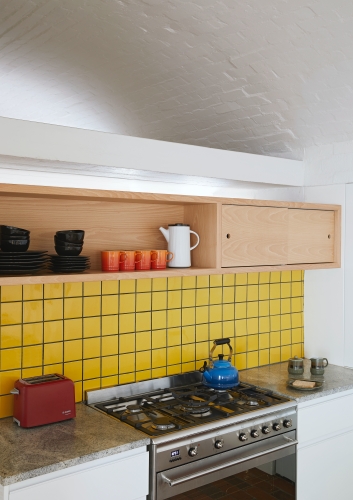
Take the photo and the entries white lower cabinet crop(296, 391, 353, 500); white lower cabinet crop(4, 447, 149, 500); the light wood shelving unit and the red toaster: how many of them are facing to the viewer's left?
0

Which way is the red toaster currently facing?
toward the camera

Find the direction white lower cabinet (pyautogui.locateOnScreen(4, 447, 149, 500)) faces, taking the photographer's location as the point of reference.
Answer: facing the viewer and to the right of the viewer

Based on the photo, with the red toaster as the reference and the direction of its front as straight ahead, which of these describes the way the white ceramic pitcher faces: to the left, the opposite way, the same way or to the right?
to the right

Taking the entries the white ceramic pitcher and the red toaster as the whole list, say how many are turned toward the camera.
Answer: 1

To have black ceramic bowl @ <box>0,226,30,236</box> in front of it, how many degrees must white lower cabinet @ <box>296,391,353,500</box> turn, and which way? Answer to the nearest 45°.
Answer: approximately 90° to its right

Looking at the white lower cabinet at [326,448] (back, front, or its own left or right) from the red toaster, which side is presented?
right

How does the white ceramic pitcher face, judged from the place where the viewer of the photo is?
facing to the left of the viewer
